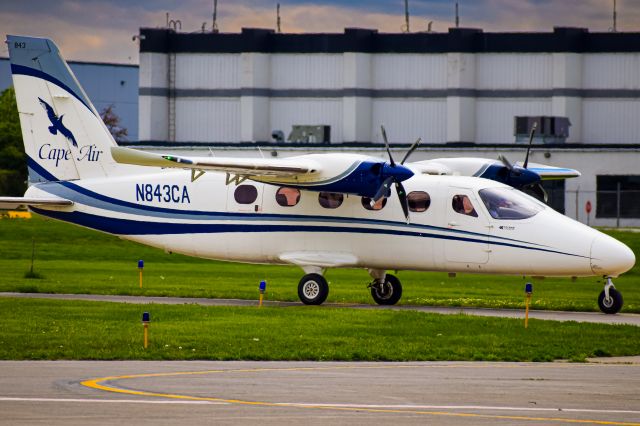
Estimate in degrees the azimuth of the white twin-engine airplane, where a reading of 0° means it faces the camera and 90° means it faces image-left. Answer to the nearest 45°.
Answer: approximately 315°

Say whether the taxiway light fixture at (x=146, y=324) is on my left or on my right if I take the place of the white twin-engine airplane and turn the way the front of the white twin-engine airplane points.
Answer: on my right
